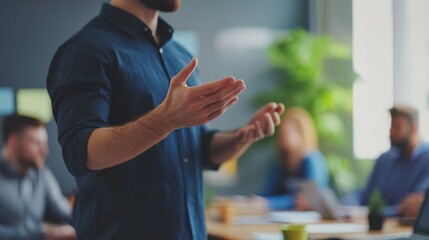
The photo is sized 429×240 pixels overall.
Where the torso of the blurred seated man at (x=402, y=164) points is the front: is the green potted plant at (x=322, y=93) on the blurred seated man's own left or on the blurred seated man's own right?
on the blurred seated man's own right

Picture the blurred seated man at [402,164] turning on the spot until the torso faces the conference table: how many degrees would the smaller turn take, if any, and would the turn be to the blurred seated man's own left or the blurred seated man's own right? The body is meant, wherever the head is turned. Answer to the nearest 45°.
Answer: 0° — they already face it

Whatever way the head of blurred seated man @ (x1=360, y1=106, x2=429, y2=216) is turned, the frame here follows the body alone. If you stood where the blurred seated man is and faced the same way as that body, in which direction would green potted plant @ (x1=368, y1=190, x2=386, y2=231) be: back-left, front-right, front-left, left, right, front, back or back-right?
front-left

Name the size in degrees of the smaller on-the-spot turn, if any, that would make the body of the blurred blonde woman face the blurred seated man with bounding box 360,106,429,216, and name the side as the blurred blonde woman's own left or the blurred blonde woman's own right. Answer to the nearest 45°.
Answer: approximately 90° to the blurred blonde woman's own left

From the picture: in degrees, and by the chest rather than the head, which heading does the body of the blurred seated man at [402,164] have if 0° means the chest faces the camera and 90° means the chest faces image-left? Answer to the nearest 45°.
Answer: approximately 45°

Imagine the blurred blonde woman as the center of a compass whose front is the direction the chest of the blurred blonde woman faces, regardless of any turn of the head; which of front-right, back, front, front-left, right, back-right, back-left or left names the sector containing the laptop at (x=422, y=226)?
front-left

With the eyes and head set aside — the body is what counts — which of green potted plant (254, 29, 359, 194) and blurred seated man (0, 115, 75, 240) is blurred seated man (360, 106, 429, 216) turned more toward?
the blurred seated man
